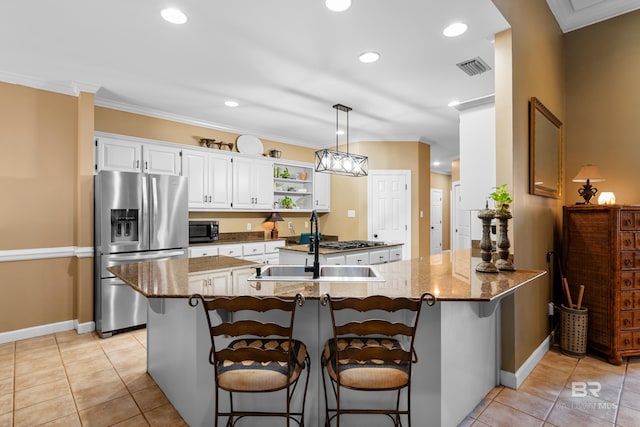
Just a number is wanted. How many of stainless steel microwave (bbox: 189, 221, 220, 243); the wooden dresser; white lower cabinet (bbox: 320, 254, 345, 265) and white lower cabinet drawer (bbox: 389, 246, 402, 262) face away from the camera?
0

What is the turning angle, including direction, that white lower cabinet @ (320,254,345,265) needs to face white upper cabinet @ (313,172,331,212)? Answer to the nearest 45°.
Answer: approximately 135° to its left

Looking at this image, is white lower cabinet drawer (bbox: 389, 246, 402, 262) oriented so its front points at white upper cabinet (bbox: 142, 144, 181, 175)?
no

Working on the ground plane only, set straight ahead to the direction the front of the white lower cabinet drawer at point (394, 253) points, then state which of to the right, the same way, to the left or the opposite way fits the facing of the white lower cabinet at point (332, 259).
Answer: the same way

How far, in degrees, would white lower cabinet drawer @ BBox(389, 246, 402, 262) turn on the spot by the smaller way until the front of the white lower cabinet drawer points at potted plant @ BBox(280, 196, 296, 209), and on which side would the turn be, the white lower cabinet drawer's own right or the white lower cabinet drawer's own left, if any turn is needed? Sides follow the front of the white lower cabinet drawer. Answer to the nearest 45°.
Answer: approximately 135° to the white lower cabinet drawer's own right

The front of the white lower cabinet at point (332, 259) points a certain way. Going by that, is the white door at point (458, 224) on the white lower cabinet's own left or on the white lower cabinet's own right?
on the white lower cabinet's own left

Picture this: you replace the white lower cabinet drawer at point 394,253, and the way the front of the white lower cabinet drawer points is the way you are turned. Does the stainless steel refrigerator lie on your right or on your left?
on your right

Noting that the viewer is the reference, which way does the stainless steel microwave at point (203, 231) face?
facing the viewer

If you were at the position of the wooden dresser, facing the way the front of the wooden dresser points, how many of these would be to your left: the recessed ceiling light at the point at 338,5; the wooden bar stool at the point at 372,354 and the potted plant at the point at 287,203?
0

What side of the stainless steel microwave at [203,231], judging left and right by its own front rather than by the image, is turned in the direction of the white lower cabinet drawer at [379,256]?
left

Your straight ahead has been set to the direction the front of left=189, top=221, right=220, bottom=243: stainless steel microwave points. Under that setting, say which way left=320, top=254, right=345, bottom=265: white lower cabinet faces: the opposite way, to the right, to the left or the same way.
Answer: the same way

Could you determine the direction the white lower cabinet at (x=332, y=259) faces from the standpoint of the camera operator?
facing the viewer and to the right of the viewer

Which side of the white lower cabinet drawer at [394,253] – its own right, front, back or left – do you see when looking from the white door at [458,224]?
left

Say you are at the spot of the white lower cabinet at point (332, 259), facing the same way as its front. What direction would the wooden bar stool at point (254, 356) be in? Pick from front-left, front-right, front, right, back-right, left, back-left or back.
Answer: front-right
